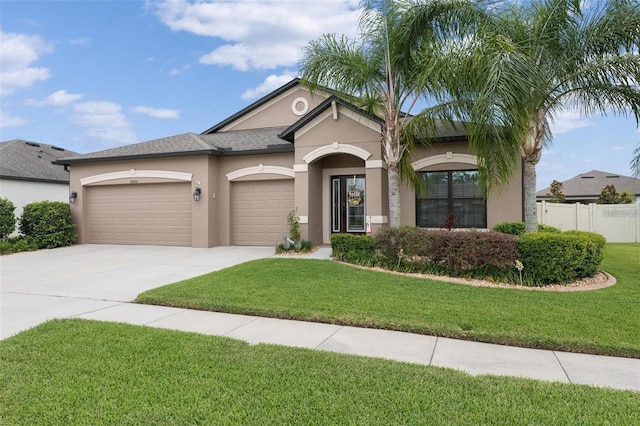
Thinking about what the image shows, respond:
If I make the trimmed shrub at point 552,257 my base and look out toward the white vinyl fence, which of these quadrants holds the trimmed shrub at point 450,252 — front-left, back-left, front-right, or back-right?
back-left

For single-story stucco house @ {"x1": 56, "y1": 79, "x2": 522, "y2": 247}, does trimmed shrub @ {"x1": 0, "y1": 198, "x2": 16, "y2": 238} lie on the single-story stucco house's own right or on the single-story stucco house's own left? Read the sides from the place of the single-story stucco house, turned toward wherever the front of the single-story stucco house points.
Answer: on the single-story stucco house's own right

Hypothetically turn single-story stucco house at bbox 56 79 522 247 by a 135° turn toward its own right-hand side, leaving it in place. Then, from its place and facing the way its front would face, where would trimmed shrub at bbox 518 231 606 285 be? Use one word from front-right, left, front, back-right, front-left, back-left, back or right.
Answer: back

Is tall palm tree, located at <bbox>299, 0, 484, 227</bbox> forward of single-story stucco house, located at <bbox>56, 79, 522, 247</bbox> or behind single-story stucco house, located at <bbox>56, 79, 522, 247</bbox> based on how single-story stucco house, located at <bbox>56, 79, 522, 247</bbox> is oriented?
forward

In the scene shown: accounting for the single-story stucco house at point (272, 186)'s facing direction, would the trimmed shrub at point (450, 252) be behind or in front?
in front

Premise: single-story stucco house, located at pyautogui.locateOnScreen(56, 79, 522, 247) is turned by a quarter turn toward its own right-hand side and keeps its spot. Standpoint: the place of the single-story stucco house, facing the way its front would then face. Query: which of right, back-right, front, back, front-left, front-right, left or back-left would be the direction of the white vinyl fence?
back

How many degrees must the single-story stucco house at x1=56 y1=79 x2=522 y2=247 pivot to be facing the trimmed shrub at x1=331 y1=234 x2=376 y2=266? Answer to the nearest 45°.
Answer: approximately 45° to its left

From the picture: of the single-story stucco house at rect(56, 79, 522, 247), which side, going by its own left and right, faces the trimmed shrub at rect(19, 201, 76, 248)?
right

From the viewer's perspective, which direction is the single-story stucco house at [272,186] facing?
toward the camera

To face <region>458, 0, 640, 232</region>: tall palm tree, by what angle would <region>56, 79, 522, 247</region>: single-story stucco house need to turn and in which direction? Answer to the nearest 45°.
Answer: approximately 45° to its left
